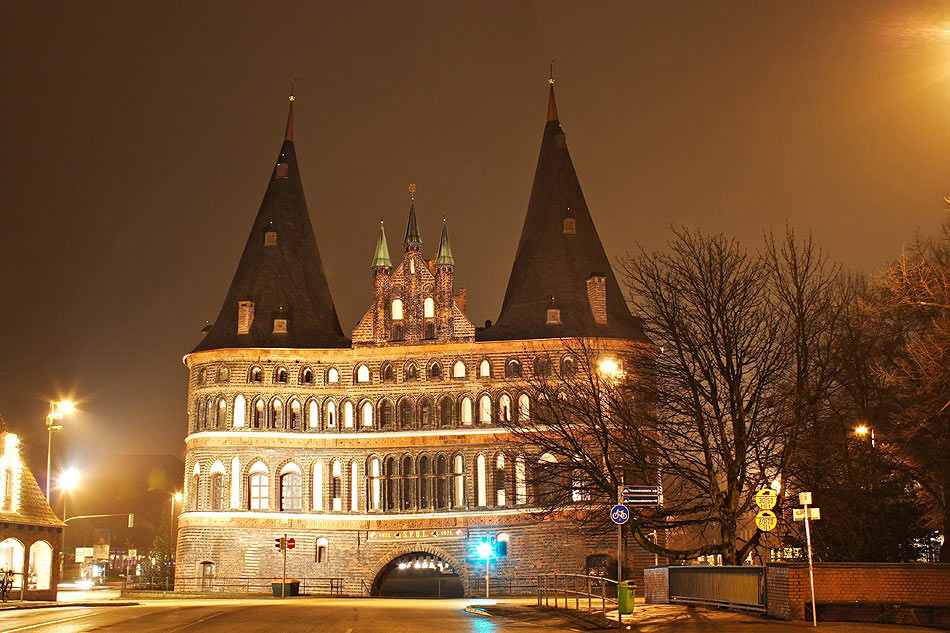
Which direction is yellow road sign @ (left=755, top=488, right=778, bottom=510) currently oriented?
toward the camera

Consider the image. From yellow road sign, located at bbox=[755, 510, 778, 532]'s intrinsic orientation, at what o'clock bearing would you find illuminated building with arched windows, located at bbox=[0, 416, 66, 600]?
The illuminated building with arched windows is roughly at 4 o'clock from the yellow road sign.

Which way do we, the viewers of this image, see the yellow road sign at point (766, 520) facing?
facing the viewer

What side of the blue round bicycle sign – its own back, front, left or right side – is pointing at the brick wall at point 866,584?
left

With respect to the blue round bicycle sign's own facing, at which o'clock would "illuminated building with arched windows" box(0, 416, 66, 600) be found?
The illuminated building with arched windows is roughly at 4 o'clock from the blue round bicycle sign.

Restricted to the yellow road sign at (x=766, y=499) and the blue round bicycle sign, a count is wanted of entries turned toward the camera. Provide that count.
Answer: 2

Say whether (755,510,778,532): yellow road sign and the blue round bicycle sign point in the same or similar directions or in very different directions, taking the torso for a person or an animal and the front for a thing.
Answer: same or similar directions

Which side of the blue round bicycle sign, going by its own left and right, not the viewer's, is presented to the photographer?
front

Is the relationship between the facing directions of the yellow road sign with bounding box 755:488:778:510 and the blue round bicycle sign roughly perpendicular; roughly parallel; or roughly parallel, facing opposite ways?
roughly parallel

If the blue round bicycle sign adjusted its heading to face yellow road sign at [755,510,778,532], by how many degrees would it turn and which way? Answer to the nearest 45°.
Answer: approximately 45° to its left

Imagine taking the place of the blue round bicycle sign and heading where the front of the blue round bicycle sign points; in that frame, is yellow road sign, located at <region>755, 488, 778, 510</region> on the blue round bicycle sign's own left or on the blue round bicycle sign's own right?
on the blue round bicycle sign's own left
